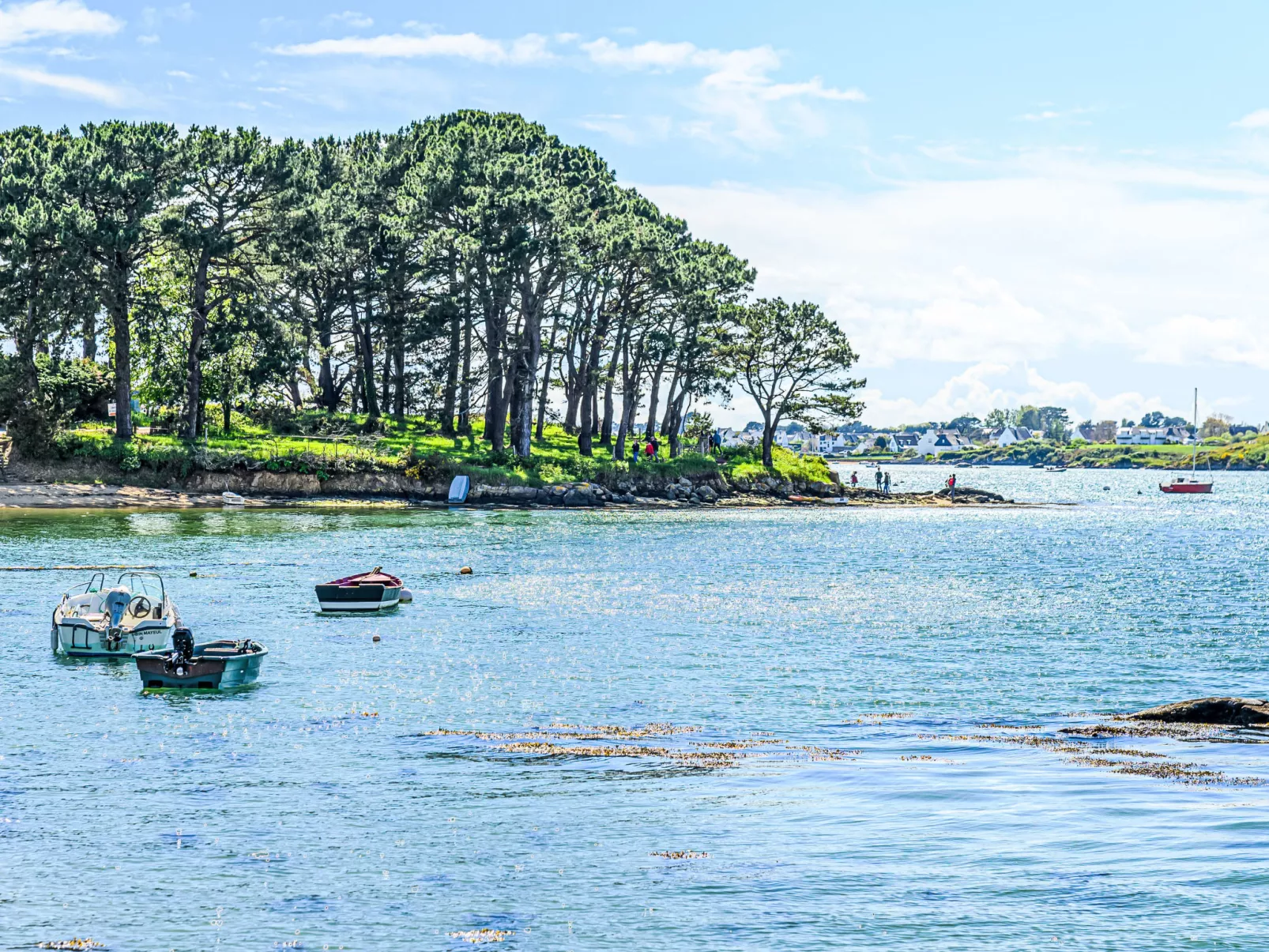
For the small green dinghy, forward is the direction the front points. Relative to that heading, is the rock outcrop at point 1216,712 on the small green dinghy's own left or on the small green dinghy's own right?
on the small green dinghy's own right

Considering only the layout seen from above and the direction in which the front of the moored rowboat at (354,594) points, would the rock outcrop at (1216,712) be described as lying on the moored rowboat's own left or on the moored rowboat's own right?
on the moored rowboat's own right

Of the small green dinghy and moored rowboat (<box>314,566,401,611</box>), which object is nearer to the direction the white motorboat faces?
the moored rowboat

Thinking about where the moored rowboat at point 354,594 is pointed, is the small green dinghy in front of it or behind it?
behind

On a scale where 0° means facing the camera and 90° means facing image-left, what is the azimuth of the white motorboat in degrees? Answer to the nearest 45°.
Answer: approximately 180°

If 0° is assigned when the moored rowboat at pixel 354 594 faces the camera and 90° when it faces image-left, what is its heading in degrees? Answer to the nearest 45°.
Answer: approximately 225°

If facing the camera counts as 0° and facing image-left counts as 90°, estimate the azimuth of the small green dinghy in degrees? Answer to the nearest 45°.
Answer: approximately 225°

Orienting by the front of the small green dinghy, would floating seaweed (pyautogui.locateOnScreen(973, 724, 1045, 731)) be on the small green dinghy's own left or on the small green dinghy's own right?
on the small green dinghy's own right
